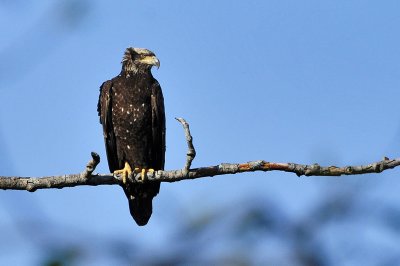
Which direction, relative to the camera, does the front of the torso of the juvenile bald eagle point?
toward the camera
